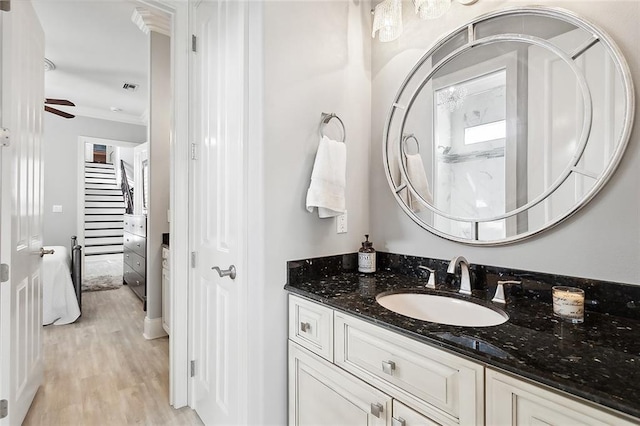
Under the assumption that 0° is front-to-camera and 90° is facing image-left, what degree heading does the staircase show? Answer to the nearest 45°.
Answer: approximately 0°

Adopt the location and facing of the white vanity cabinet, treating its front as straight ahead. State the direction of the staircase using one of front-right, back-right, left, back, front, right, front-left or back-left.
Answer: right

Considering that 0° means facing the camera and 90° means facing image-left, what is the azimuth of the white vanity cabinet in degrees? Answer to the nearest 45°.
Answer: approximately 45°

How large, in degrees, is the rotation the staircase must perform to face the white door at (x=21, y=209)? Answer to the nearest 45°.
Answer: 0° — it already faces it

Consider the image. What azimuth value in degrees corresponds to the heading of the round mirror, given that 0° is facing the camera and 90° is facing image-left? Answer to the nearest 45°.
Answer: approximately 45°

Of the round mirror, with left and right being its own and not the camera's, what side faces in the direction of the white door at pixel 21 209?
front

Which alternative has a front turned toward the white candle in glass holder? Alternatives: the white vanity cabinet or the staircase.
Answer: the staircase

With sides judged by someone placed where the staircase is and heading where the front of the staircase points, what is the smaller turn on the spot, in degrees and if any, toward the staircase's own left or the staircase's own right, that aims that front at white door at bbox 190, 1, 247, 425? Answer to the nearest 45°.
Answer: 0° — it already faces it

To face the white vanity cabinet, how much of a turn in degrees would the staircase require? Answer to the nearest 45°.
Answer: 0° — it already faces it

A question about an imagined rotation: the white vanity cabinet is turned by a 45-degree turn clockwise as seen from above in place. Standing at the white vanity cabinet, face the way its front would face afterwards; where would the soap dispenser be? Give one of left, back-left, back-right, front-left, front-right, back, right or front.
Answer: right

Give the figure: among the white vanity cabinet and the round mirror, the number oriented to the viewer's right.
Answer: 0
